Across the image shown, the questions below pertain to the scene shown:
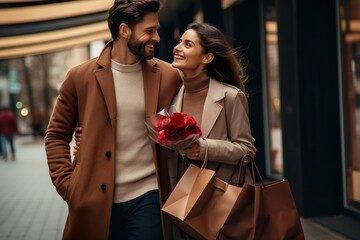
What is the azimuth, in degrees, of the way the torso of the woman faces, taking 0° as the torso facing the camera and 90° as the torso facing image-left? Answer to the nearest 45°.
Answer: approximately 45°

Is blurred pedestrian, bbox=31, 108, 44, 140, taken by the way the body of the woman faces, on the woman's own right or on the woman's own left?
on the woman's own right

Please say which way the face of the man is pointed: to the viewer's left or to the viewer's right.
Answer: to the viewer's right

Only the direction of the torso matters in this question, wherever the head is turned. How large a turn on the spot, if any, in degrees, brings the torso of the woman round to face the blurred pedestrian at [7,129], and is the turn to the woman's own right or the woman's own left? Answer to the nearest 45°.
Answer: approximately 90° to the woman's own right
